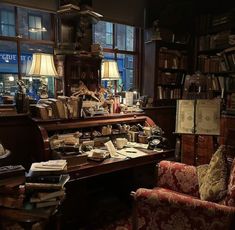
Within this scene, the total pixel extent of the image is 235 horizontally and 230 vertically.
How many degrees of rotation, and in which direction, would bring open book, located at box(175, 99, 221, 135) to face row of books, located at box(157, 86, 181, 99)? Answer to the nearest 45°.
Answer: approximately 180°

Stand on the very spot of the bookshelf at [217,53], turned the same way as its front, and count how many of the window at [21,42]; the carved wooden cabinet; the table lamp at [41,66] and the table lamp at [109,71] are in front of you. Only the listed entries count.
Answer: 4

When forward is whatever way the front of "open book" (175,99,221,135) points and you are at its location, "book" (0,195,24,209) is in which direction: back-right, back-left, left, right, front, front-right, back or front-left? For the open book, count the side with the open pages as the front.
front-right

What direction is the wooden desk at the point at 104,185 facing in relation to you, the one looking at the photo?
facing the viewer and to the right of the viewer

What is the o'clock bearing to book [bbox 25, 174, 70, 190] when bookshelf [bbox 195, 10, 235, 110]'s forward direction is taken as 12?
The book is roughly at 11 o'clock from the bookshelf.

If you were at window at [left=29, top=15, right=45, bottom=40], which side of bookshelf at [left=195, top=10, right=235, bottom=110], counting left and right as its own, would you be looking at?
right

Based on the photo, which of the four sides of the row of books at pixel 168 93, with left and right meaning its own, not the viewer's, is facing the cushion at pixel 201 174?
front

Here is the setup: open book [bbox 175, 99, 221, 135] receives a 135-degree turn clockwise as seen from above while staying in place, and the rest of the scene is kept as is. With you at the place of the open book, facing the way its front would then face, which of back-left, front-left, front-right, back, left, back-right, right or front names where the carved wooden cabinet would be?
front-left

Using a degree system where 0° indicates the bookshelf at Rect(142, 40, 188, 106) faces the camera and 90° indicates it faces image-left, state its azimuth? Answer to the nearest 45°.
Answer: approximately 315°

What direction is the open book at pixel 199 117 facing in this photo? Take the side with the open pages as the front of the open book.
toward the camera

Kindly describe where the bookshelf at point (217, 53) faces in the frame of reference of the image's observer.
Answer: facing the viewer and to the left of the viewer

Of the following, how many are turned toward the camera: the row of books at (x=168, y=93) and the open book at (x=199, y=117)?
2

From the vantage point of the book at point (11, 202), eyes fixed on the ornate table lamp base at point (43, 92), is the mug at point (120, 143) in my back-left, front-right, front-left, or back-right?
front-right

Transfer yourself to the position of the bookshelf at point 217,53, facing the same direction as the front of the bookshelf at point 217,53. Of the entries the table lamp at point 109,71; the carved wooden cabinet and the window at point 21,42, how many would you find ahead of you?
3

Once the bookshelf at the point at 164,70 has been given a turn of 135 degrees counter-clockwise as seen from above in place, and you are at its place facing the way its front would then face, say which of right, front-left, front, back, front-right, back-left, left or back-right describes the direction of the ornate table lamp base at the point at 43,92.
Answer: back-left

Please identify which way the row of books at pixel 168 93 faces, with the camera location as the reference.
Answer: facing the viewer
